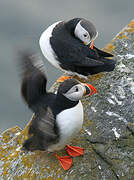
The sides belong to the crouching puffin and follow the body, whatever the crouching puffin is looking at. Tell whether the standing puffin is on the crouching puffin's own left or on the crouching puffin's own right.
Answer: on the crouching puffin's own left

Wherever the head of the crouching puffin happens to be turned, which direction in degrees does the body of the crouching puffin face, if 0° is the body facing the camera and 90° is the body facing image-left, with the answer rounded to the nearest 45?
approximately 90°
